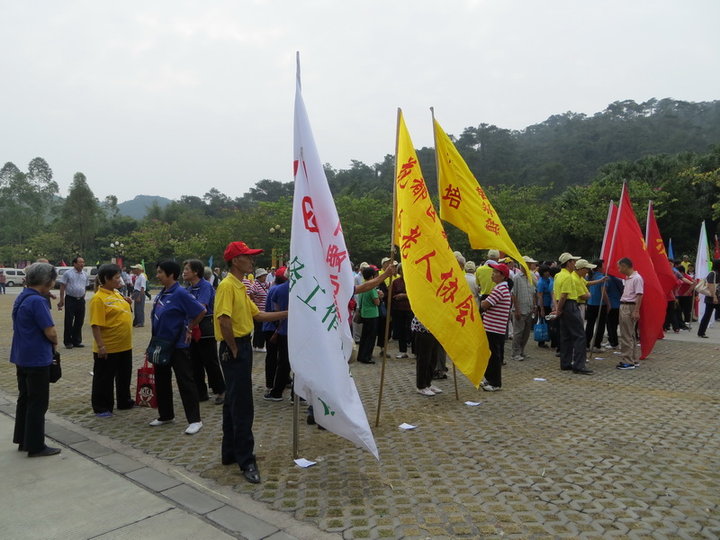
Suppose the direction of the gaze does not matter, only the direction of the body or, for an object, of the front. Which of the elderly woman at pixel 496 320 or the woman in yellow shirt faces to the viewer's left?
the elderly woman

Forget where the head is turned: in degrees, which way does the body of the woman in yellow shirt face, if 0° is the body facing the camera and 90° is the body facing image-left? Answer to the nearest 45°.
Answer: approximately 315°

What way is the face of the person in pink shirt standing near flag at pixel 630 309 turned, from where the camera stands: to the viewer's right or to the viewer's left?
to the viewer's left

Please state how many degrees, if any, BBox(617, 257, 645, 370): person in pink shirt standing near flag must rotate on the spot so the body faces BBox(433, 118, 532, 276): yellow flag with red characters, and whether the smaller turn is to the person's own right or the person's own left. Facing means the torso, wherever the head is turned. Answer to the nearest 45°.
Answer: approximately 45° to the person's own left

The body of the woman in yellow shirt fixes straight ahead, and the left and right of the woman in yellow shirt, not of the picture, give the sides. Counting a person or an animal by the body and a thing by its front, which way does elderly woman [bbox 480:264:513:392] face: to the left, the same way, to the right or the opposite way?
the opposite way

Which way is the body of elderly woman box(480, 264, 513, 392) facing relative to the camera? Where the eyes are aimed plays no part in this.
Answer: to the viewer's left

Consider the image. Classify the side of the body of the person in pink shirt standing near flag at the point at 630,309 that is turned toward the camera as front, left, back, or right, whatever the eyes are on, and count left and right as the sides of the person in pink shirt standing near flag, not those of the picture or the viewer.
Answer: left
